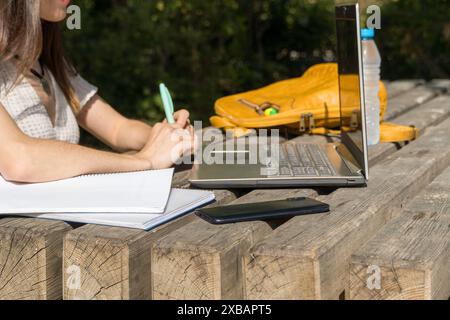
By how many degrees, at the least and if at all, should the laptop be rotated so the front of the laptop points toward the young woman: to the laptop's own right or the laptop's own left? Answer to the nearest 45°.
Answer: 0° — it already faces them

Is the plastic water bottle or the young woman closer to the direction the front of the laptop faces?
the young woman

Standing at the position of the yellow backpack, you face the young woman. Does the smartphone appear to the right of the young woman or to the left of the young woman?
left

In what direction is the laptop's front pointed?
to the viewer's left

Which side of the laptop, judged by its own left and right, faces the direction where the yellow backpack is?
right
